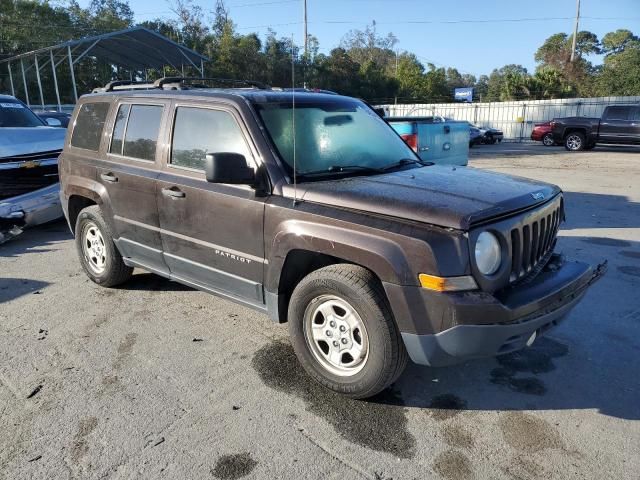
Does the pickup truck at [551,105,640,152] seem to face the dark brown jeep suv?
no

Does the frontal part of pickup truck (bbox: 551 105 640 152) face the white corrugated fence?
no

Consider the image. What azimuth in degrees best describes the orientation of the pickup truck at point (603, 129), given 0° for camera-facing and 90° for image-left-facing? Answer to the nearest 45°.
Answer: approximately 270°

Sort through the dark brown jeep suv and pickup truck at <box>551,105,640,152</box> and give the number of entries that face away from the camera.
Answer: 0

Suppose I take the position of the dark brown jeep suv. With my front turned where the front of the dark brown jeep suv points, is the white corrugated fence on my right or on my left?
on my left

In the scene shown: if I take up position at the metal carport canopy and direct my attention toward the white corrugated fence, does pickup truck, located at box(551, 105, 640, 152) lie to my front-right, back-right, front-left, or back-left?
front-right

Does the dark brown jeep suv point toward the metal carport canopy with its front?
no

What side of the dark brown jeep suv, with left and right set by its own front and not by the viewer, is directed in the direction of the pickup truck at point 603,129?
left

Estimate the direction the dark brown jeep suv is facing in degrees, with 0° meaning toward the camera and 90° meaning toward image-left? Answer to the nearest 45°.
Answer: approximately 315°

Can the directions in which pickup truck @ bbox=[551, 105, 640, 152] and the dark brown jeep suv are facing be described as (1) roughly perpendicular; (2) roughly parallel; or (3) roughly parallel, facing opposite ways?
roughly parallel

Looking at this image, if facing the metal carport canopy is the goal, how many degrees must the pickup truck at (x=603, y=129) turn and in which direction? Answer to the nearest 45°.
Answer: approximately 180°
